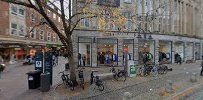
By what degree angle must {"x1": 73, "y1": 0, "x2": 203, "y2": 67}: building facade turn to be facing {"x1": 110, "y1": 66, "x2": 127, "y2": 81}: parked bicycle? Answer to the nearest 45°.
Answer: approximately 45° to its right

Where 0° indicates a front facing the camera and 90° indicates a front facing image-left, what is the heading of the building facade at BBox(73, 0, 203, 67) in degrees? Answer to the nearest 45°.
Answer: approximately 315°

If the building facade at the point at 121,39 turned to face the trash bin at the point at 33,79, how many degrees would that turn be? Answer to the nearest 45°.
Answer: approximately 45° to its right

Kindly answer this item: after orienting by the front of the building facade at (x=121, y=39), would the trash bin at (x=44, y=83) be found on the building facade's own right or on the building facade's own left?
on the building facade's own right
